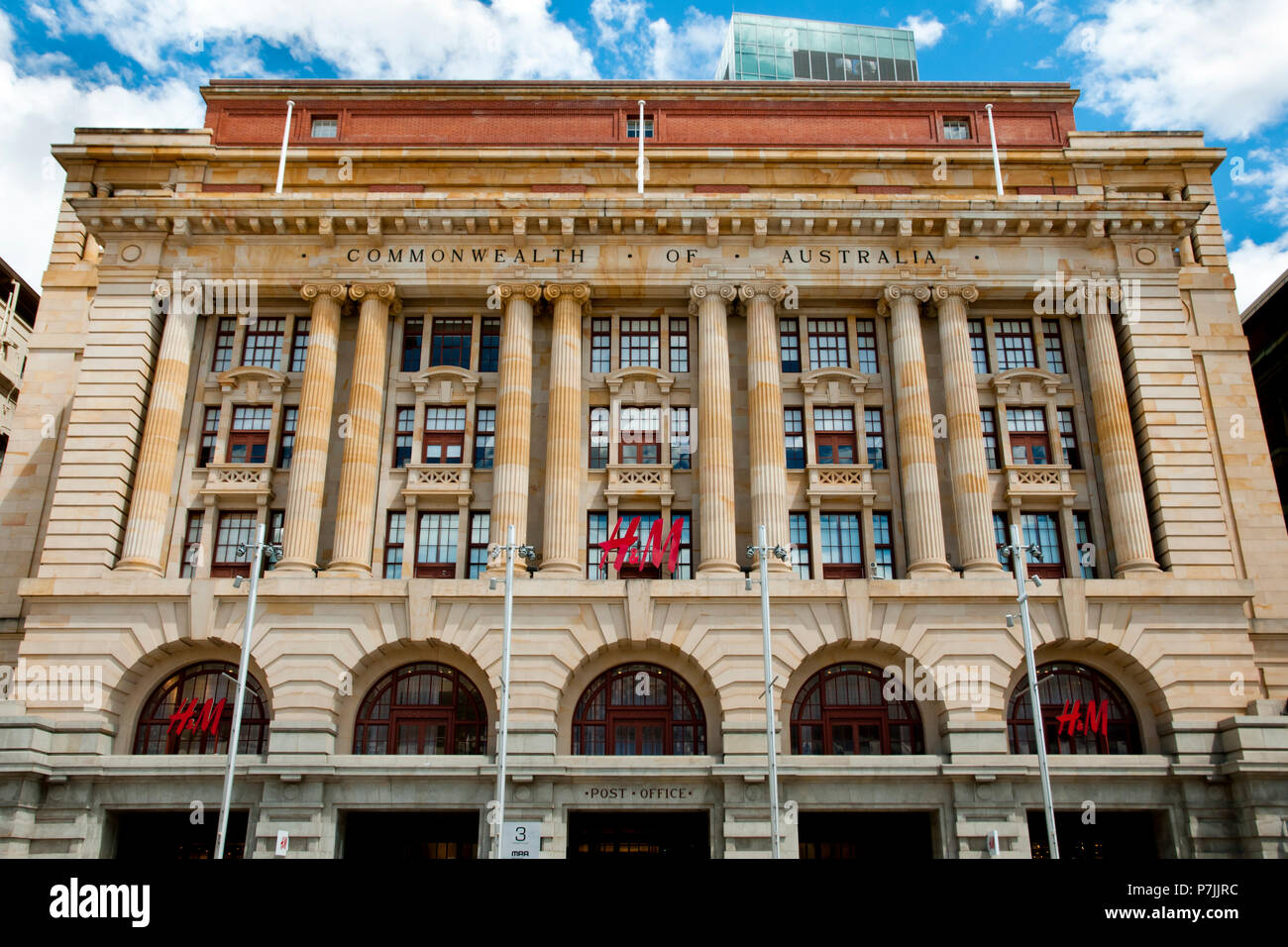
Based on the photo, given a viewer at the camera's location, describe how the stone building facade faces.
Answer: facing the viewer
